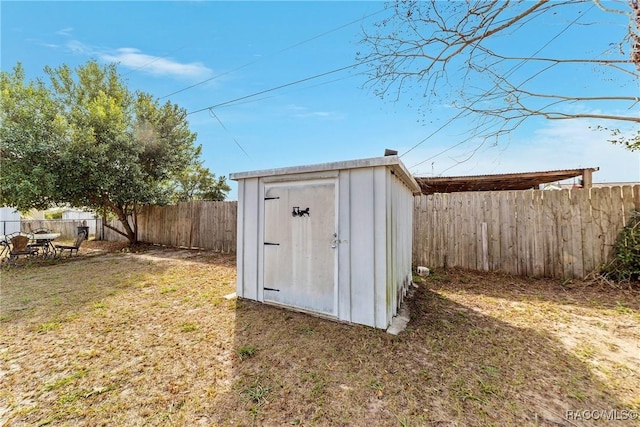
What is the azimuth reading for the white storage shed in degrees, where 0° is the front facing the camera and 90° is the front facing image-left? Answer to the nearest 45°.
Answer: approximately 45°

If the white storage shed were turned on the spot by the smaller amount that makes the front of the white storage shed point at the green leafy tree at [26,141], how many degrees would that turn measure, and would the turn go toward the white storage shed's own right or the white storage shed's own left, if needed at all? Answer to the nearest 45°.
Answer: approximately 90° to the white storage shed's own right

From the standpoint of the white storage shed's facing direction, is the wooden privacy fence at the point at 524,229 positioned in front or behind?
behind

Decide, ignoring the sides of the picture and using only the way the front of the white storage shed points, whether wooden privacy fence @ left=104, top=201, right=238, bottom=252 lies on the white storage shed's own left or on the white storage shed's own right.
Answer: on the white storage shed's own right

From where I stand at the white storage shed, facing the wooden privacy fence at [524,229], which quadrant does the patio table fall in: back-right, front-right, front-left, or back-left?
back-left

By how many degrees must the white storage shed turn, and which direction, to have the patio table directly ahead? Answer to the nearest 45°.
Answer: approximately 90° to its right

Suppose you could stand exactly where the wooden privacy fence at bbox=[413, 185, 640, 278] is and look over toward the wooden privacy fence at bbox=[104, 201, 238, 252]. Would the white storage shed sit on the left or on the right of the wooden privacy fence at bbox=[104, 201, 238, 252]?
left

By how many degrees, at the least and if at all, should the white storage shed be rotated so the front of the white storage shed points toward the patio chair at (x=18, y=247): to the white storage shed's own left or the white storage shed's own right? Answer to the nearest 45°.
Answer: approximately 90° to the white storage shed's own right
